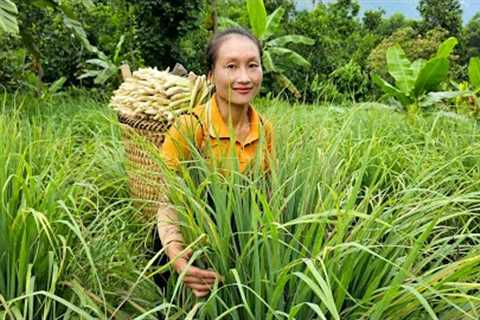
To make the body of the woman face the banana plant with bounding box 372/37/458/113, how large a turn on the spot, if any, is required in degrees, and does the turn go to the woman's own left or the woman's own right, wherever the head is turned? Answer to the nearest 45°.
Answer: approximately 90° to the woman's own left

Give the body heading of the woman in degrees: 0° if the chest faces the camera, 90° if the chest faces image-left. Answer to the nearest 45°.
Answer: approximately 315°

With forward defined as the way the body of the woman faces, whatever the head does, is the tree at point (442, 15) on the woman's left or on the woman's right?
on the woman's left

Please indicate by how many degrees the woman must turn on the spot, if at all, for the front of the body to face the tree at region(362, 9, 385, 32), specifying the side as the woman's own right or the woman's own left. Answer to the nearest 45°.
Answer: approximately 135° to the woman's own left

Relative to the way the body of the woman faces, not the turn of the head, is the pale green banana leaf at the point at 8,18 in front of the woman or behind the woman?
behind

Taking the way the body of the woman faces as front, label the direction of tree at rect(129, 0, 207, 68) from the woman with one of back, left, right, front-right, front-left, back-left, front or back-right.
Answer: back-left

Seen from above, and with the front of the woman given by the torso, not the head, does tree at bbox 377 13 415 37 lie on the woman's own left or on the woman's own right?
on the woman's own left

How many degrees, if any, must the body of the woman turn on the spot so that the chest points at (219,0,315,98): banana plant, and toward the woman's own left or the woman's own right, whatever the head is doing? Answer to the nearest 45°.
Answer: approximately 135° to the woman's own left

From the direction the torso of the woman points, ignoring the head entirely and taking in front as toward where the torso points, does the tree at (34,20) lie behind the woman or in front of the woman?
behind
